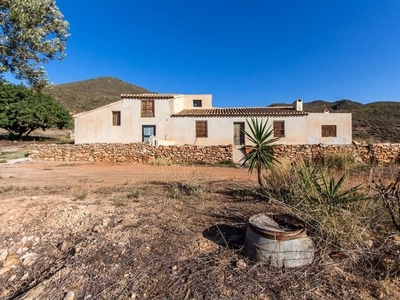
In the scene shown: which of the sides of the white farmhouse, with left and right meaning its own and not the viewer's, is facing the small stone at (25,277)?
front

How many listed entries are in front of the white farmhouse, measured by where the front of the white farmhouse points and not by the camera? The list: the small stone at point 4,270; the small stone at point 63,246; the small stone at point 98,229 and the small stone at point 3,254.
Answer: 4

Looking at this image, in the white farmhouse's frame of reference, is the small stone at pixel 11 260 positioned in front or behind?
in front

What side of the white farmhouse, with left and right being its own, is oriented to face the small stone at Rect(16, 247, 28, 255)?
front

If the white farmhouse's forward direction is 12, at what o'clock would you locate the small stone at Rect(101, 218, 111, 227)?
The small stone is roughly at 12 o'clock from the white farmhouse.

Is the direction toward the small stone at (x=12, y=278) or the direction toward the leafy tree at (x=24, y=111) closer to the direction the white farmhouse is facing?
the small stone

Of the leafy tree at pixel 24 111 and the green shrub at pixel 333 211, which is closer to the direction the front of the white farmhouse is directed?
the green shrub

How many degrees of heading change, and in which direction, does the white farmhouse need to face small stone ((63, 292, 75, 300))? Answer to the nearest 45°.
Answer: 0° — it already faces it

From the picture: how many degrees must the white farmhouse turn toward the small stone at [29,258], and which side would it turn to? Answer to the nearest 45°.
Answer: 0° — it already faces it

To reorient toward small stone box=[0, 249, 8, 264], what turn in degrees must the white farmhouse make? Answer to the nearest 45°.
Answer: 0° — it already faces it

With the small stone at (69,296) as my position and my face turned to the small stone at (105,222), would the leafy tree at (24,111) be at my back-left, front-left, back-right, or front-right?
front-left

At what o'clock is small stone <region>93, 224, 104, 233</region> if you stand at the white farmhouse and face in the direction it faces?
The small stone is roughly at 12 o'clock from the white farmhouse.

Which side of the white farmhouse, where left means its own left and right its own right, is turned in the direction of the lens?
front
